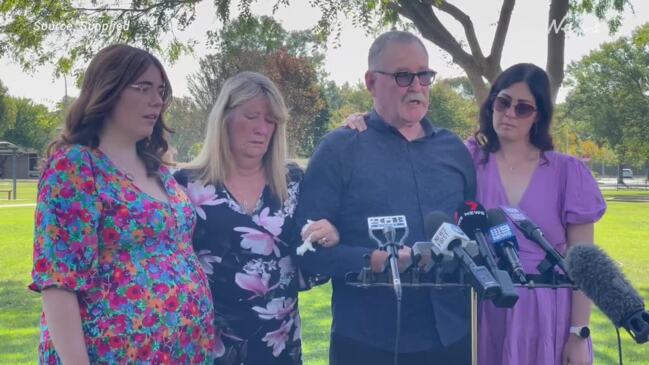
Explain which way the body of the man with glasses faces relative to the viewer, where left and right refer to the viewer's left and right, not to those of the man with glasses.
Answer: facing the viewer and to the right of the viewer

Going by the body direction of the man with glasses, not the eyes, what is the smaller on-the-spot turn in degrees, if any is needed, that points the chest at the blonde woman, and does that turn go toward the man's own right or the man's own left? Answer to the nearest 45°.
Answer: approximately 135° to the man's own right

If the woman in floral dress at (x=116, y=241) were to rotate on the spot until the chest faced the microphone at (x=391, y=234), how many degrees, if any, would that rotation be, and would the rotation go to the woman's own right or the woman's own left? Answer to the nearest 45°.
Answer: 0° — they already face it

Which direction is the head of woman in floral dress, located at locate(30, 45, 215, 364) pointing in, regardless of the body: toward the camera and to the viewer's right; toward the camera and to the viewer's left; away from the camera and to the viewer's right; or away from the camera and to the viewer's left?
toward the camera and to the viewer's right

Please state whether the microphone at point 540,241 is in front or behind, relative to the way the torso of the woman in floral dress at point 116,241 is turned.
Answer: in front

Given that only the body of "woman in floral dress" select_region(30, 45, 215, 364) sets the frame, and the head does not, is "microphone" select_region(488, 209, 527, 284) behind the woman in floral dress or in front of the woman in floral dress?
in front

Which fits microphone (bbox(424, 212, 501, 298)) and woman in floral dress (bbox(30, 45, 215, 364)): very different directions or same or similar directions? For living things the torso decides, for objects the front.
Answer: very different directions

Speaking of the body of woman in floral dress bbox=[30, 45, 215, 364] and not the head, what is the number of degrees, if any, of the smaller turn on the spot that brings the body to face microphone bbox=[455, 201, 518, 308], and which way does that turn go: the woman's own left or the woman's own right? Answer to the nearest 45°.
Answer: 0° — they already face it

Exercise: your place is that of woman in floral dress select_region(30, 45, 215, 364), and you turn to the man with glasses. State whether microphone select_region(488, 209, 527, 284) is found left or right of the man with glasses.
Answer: right

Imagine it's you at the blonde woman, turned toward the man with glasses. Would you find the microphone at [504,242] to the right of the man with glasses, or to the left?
right

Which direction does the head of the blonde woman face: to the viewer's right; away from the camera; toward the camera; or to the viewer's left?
toward the camera

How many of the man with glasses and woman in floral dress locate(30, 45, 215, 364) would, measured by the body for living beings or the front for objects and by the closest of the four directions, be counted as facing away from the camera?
0
